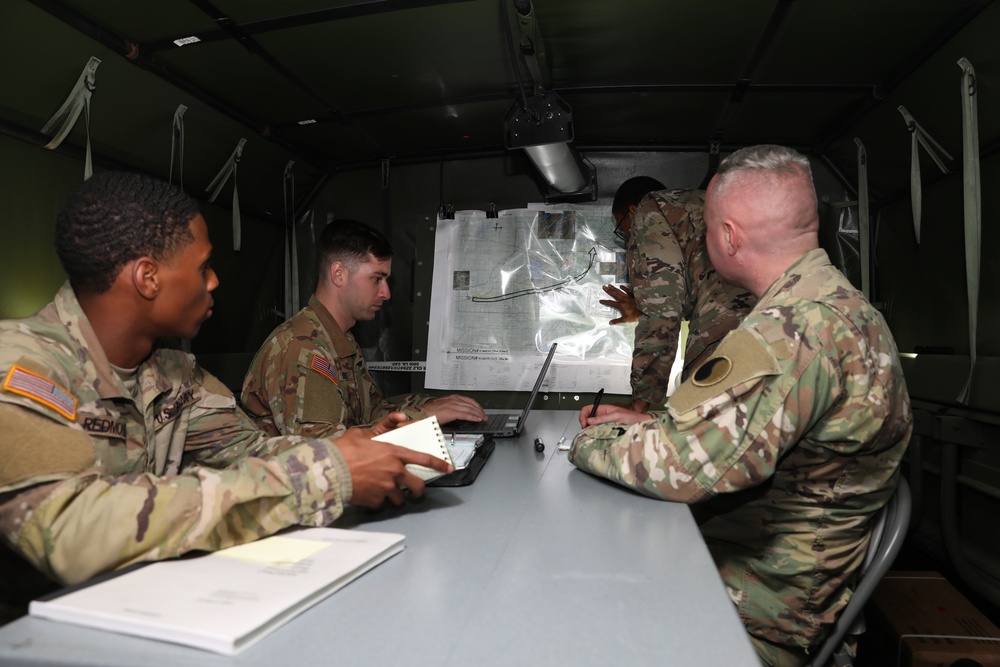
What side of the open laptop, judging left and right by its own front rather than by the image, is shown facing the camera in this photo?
left

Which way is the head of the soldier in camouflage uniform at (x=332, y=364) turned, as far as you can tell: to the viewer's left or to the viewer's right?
to the viewer's right

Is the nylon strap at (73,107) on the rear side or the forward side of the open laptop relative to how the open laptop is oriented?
on the forward side

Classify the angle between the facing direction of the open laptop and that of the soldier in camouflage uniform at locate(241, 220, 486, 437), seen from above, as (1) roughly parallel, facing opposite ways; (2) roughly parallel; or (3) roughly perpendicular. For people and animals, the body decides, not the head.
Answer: roughly parallel, facing opposite ways

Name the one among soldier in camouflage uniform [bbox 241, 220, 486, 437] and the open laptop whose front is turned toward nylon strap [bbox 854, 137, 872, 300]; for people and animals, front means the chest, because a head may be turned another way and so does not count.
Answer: the soldier in camouflage uniform

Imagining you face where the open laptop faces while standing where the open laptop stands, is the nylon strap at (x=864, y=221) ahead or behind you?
behind

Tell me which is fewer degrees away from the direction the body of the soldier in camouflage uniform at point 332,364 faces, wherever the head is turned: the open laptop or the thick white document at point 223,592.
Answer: the open laptop

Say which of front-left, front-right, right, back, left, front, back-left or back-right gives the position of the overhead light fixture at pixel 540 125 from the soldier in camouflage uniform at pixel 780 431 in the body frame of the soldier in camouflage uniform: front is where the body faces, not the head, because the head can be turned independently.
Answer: front

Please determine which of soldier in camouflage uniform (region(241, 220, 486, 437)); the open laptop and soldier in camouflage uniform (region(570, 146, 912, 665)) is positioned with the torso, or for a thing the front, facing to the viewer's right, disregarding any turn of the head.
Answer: soldier in camouflage uniform (region(241, 220, 486, 437))

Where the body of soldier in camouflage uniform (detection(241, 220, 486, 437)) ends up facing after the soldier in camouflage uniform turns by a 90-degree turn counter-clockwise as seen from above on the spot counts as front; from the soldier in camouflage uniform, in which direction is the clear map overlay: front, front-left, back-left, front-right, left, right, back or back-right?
front-right

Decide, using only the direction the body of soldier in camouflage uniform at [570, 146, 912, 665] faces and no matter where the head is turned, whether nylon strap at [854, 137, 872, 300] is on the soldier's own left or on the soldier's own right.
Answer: on the soldier's own right

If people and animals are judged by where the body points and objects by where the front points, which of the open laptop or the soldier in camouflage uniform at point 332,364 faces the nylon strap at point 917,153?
the soldier in camouflage uniform

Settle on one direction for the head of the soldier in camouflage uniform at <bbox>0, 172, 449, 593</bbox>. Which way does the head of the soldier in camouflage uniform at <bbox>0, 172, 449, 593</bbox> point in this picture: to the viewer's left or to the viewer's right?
to the viewer's right

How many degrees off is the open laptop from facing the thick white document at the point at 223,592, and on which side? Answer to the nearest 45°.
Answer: approximately 90° to its left

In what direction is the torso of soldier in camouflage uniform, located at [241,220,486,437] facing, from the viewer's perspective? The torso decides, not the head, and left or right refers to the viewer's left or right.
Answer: facing to the right of the viewer

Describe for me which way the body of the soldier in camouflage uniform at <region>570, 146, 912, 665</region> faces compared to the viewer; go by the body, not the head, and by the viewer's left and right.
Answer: facing away from the viewer and to the left of the viewer
